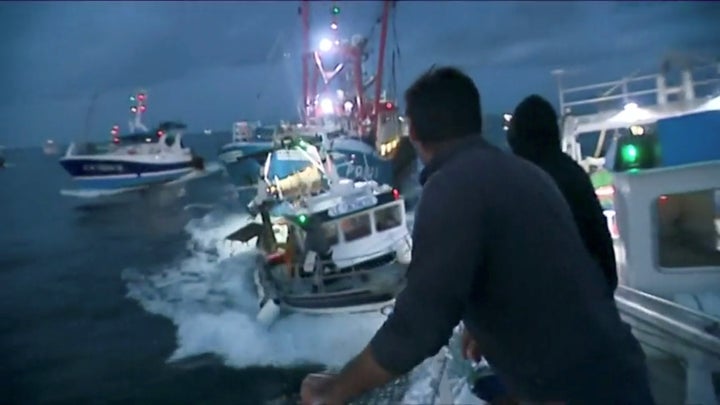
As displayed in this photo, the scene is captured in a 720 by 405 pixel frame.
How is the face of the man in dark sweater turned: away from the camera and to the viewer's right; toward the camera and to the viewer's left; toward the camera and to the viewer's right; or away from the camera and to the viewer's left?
away from the camera and to the viewer's left

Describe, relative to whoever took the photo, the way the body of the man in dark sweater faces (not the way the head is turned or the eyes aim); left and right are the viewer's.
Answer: facing away from the viewer and to the left of the viewer

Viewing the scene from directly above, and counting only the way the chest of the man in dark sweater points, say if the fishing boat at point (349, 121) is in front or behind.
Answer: in front

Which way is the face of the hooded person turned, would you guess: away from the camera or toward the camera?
away from the camera

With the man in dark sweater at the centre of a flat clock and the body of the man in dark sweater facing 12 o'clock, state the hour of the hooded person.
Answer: The hooded person is roughly at 2 o'clock from the man in dark sweater.

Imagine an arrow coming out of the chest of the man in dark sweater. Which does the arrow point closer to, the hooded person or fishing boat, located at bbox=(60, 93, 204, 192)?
the fishing boat
